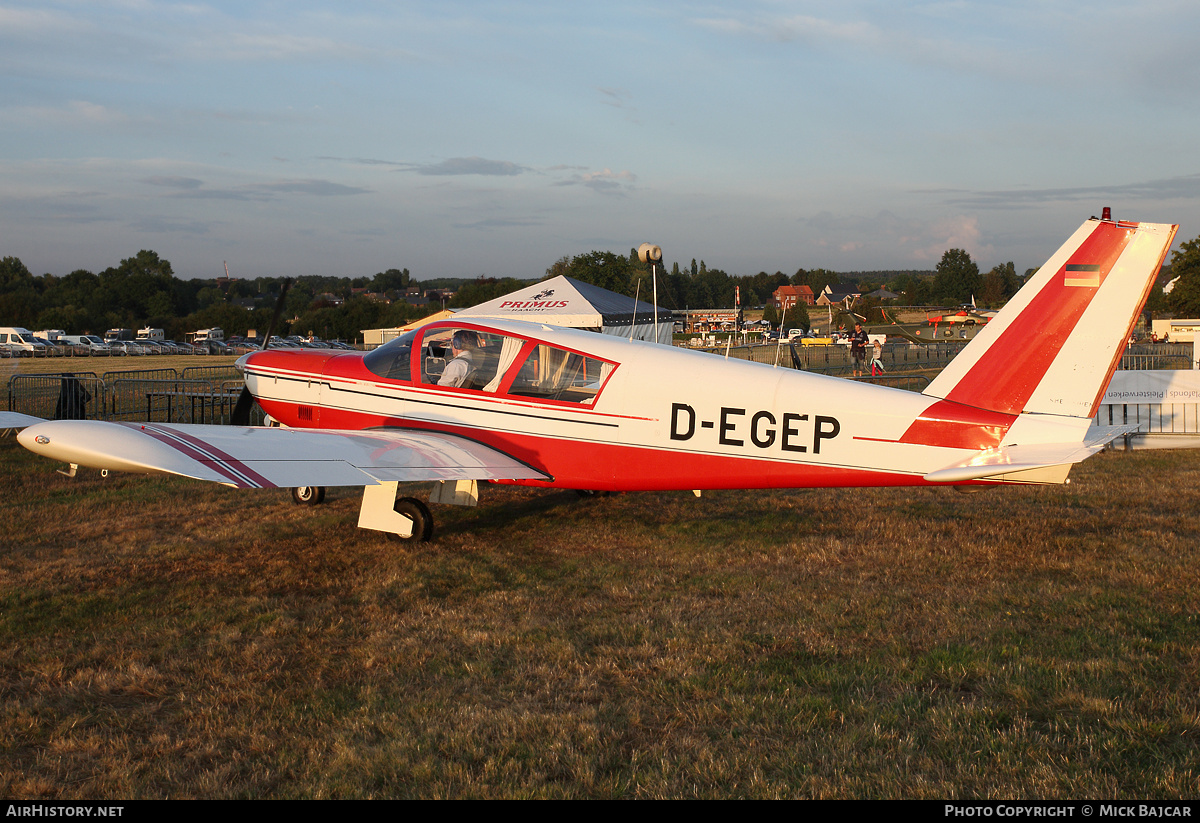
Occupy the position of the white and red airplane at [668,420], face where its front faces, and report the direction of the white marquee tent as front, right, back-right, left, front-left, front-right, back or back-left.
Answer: front-right

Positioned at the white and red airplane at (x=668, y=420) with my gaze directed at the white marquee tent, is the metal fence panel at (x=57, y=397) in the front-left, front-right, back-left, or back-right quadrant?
front-left

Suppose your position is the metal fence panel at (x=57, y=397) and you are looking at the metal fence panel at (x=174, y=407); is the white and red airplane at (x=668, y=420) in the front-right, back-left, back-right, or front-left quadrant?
front-right

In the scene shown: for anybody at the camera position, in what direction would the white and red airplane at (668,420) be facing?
facing away from the viewer and to the left of the viewer

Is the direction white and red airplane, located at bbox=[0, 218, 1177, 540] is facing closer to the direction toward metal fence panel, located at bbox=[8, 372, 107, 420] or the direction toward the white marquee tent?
the metal fence panel

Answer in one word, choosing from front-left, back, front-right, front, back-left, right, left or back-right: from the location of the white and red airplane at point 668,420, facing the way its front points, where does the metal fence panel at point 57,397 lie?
front

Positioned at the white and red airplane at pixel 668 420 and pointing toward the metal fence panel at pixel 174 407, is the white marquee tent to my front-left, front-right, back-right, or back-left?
front-right
